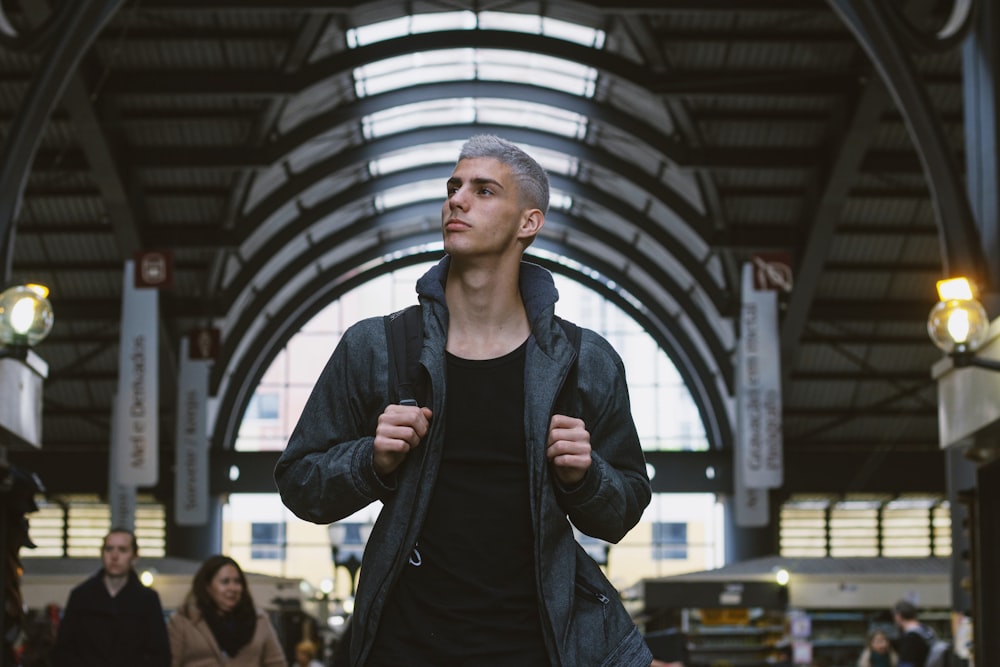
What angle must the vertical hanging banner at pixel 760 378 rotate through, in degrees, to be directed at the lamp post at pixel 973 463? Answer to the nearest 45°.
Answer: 0° — it already faces it

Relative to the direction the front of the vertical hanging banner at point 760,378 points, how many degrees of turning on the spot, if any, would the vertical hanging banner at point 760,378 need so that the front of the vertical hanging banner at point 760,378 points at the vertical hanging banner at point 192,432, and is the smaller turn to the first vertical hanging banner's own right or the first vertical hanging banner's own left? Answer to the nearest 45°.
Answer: approximately 90° to the first vertical hanging banner's own right

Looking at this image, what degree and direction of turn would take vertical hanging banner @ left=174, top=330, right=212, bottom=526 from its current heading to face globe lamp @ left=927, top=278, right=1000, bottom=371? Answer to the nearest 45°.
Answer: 0° — it already faces it

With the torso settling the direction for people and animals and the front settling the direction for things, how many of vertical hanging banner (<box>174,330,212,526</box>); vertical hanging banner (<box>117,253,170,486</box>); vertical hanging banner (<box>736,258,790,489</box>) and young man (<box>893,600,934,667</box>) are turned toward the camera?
3
